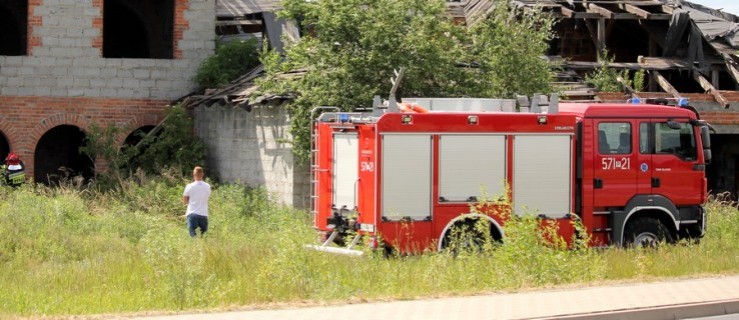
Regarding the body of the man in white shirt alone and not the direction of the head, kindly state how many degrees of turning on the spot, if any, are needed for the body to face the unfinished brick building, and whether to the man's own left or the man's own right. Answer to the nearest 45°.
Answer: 0° — they already face it

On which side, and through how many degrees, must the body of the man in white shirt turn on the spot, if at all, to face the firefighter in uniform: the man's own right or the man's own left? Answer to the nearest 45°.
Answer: approximately 45° to the man's own left

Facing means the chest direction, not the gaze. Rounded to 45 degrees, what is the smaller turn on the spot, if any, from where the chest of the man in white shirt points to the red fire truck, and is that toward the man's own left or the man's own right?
approximately 135° to the man's own right

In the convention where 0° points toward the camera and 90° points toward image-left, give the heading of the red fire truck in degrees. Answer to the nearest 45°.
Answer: approximately 225°

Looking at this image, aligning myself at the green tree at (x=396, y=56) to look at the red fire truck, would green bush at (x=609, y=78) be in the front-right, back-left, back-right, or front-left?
back-left

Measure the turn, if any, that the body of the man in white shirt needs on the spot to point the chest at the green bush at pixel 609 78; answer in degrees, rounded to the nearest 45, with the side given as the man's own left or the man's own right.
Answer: approximately 45° to the man's own right

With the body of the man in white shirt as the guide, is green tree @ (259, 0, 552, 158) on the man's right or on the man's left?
on the man's right

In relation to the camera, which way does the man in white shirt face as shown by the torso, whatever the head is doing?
away from the camera

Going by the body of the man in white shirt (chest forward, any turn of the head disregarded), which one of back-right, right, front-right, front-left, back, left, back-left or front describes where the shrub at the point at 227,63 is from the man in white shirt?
front

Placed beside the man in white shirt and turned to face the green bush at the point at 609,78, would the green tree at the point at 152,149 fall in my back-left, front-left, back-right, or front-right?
front-left

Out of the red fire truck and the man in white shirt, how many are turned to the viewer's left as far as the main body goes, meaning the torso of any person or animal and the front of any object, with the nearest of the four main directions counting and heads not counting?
0

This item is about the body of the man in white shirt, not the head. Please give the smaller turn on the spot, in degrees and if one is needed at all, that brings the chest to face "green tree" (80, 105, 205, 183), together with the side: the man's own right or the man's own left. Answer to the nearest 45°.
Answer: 0° — they already face it

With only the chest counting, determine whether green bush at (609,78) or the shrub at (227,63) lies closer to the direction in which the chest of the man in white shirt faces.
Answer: the shrub
